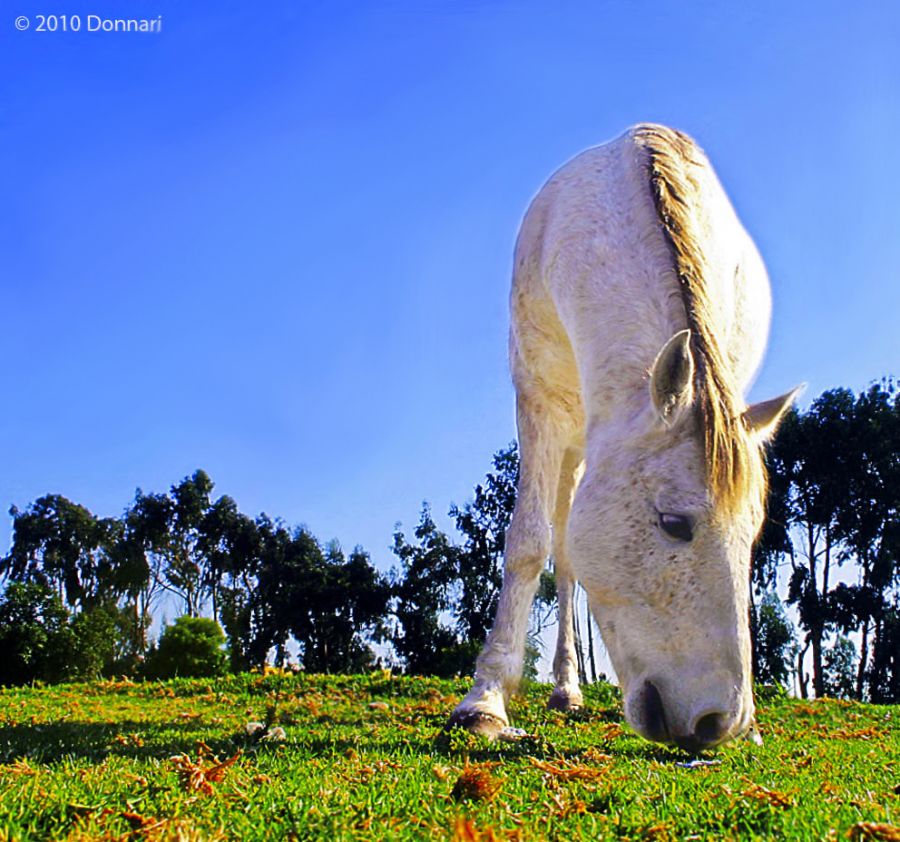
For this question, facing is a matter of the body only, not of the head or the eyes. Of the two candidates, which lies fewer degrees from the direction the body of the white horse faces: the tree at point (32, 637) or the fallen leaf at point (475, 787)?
the fallen leaf

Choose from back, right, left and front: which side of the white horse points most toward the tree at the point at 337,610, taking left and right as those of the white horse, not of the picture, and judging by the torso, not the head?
back

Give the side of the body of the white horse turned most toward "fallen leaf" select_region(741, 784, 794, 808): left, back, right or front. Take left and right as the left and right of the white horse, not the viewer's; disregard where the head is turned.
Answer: front

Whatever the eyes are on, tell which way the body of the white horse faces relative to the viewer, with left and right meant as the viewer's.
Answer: facing the viewer

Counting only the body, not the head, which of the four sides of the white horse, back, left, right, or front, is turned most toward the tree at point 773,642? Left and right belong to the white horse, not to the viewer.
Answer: back

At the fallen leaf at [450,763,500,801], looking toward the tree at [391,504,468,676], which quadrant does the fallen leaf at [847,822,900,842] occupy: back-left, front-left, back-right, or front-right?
back-right

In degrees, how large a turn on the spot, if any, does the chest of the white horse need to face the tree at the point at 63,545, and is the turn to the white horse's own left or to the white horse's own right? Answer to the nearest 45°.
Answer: approximately 135° to the white horse's own right

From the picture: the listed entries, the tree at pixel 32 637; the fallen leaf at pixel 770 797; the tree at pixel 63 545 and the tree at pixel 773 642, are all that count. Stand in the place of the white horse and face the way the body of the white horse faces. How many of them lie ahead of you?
1

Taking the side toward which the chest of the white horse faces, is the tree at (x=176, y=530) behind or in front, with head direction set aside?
behind

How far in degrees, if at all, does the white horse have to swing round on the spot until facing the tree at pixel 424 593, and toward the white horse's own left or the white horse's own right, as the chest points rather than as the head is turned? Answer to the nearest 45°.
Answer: approximately 180°

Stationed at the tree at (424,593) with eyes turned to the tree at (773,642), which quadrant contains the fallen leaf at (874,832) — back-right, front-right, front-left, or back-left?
front-right

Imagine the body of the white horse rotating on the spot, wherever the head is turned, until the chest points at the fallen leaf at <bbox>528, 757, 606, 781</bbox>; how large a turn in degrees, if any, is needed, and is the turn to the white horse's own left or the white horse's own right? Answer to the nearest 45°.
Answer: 0° — it already faces it

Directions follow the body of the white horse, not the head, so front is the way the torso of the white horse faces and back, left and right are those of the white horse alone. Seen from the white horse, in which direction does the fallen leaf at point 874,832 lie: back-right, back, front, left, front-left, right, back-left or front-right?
front

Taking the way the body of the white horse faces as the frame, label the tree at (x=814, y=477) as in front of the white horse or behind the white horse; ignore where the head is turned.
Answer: behind
